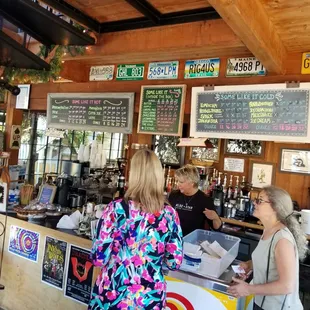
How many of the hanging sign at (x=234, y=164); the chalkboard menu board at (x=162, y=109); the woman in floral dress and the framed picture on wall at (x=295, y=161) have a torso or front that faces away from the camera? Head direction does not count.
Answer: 1

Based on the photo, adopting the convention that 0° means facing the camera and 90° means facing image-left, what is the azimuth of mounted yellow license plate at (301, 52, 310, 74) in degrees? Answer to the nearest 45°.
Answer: approximately 0°

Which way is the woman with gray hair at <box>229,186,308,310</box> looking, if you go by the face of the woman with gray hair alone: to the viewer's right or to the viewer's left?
to the viewer's left

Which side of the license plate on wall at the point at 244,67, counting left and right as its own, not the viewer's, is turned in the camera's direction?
front

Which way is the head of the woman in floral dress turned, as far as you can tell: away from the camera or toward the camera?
away from the camera

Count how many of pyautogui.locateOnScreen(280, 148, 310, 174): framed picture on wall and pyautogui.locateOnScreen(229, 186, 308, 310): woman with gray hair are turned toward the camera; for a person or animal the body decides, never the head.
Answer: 1

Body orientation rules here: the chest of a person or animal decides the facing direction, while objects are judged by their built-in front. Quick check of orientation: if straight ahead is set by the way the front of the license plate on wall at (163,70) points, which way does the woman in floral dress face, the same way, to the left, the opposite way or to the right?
the opposite way

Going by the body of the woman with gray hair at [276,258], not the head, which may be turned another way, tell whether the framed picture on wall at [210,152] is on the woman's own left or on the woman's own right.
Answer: on the woman's own right

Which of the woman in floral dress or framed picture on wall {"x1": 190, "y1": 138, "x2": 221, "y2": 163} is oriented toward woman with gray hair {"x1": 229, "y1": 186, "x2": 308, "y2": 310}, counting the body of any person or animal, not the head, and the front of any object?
the framed picture on wall

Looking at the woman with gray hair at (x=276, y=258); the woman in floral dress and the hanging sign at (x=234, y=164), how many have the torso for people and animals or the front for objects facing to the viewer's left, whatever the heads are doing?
1

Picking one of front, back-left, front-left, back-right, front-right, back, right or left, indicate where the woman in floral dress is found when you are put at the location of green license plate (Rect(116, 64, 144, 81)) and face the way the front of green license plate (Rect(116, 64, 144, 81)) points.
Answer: front

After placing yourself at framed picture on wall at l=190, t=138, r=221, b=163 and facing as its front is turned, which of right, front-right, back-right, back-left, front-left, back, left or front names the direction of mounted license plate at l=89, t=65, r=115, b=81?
front-right

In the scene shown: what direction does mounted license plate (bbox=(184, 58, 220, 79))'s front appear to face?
toward the camera

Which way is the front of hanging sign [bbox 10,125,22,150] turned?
toward the camera

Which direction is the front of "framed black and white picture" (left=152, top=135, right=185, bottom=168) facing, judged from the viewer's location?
facing the viewer

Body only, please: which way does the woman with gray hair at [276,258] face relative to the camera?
to the viewer's left
